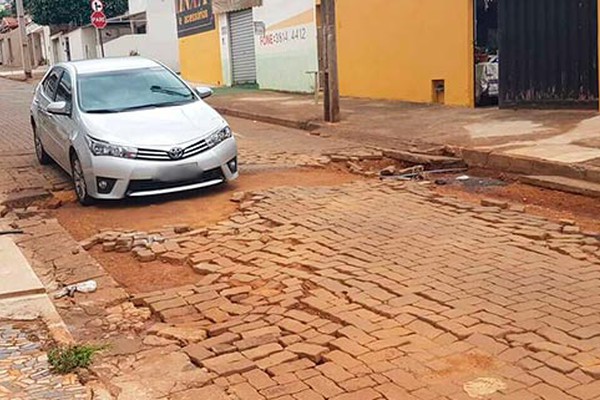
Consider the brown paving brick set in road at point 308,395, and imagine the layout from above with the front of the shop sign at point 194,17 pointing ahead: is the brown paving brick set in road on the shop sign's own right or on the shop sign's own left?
on the shop sign's own left

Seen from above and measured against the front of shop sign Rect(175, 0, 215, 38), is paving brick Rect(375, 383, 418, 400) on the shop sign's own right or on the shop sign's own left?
on the shop sign's own left

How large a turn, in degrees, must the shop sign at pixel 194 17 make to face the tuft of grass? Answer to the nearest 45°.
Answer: approximately 45° to its left

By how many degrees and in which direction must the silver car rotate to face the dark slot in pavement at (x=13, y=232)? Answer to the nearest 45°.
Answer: approximately 90° to its right

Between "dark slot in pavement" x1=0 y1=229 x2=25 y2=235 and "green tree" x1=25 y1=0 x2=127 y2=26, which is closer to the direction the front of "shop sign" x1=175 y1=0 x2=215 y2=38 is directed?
the dark slot in pavement

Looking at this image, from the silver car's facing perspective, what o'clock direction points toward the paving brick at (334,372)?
The paving brick is roughly at 1 o'clock from the silver car.

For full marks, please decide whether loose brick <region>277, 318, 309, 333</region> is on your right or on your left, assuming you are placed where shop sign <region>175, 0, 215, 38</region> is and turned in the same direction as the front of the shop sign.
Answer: on your left

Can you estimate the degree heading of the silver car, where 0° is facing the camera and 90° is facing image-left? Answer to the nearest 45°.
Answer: approximately 315°

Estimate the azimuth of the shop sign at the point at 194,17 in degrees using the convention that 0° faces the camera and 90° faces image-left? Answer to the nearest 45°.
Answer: approximately 45°

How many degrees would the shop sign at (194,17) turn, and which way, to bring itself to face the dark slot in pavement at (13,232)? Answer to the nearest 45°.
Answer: approximately 45° to its left

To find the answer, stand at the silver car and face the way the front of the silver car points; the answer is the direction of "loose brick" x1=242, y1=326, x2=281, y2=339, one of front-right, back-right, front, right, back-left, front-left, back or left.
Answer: front-right
